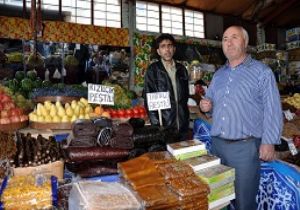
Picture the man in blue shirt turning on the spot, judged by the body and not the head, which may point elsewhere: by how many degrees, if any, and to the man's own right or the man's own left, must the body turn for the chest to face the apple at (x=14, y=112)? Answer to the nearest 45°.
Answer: approximately 45° to the man's own right

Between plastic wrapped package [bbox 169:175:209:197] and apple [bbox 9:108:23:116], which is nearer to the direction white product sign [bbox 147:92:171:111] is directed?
the plastic wrapped package

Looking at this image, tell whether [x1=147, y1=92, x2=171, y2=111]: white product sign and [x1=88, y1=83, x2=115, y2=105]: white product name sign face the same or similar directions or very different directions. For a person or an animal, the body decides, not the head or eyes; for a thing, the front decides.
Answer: same or similar directions

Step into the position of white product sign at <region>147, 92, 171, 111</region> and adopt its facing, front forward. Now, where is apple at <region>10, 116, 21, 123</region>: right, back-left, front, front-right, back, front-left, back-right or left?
right

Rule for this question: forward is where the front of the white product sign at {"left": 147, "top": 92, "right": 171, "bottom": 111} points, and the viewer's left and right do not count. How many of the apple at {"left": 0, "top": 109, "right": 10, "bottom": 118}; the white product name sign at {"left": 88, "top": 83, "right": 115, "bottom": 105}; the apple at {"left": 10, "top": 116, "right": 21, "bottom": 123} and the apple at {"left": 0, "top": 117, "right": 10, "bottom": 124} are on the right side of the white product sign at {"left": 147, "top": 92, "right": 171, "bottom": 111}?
4

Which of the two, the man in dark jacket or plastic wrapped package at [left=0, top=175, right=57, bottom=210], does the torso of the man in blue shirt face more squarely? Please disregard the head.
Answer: the plastic wrapped package

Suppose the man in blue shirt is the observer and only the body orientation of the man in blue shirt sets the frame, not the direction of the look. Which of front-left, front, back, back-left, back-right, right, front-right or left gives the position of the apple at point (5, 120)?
front-right

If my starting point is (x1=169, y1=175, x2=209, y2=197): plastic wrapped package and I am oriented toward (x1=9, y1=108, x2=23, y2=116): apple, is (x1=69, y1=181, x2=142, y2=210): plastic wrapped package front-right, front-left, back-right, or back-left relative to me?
front-left

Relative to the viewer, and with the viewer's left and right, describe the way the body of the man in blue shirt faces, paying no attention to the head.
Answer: facing the viewer and to the left of the viewer

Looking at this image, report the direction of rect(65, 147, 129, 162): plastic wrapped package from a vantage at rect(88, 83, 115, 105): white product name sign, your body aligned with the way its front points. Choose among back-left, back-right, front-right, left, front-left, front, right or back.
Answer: front

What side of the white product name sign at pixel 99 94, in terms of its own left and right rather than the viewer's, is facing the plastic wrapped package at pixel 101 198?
front

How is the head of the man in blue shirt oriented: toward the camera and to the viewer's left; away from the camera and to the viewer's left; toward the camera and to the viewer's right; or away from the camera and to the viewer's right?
toward the camera and to the viewer's left

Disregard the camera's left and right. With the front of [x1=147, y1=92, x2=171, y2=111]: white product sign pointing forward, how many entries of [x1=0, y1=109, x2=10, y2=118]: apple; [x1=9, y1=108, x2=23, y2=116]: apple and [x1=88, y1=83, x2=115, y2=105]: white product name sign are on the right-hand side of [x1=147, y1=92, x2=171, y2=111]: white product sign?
3

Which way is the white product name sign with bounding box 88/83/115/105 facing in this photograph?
toward the camera

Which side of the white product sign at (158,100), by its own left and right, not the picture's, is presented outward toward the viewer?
front

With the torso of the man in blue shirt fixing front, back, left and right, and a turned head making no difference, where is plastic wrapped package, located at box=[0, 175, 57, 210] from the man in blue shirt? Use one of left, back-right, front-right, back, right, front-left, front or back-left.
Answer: front
